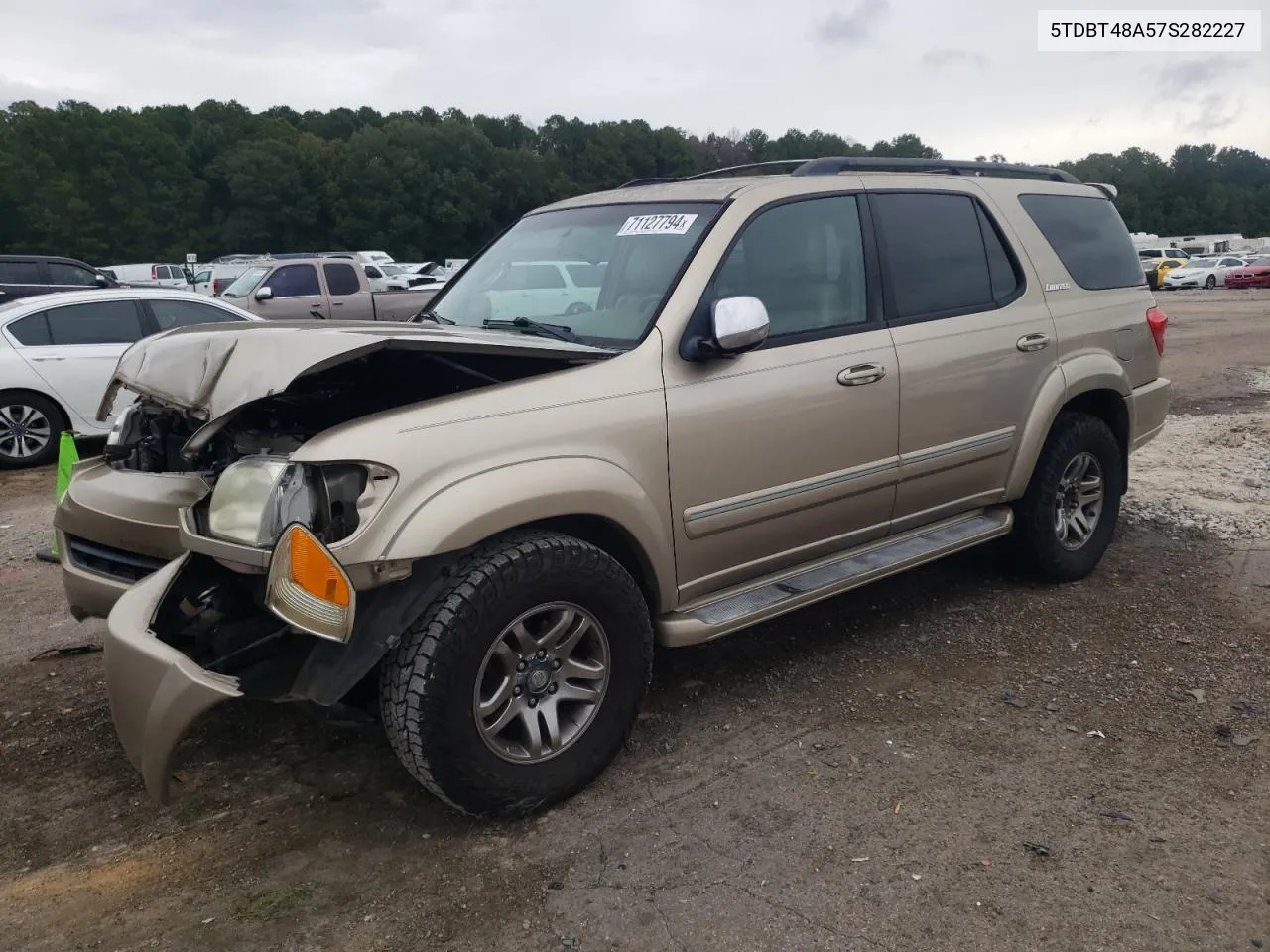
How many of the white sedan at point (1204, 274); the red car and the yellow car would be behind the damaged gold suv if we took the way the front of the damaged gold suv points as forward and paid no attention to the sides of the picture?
3

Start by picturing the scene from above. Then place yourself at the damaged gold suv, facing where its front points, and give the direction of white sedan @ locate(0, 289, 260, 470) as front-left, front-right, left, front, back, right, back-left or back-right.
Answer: right

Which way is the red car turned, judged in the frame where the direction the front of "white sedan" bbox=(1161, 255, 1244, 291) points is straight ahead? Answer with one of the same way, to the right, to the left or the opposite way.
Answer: the same way

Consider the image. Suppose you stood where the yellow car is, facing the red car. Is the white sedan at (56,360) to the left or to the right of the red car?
right

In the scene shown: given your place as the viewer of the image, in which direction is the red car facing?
facing the viewer and to the left of the viewer

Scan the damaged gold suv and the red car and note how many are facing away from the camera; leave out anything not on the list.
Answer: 0

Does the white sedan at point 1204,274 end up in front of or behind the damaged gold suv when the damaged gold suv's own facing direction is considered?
behind

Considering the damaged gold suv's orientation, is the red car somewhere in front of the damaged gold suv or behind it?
behind

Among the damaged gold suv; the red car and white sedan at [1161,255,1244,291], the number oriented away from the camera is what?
0

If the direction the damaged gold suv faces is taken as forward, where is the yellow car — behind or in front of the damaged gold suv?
behind

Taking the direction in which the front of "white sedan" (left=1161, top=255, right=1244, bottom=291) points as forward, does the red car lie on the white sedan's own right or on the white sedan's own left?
on the white sedan's own left

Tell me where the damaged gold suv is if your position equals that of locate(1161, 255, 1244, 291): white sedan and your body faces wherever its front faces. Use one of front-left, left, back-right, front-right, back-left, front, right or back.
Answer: front-left

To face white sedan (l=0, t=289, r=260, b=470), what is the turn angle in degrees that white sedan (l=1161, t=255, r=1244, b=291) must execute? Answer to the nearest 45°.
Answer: approximately 45° to its left
